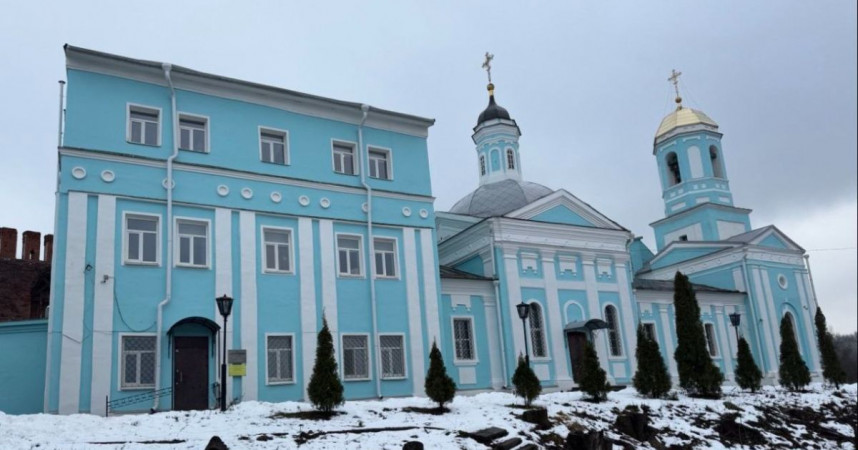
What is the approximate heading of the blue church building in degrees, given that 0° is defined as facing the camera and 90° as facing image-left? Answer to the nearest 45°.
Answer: approximately 315°

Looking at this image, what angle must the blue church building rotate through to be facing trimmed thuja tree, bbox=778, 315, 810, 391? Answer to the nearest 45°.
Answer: approximately 45° to its left

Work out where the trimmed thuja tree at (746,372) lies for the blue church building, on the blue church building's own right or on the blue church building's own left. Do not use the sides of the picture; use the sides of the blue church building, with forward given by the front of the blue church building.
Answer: on the blue church building's own left
